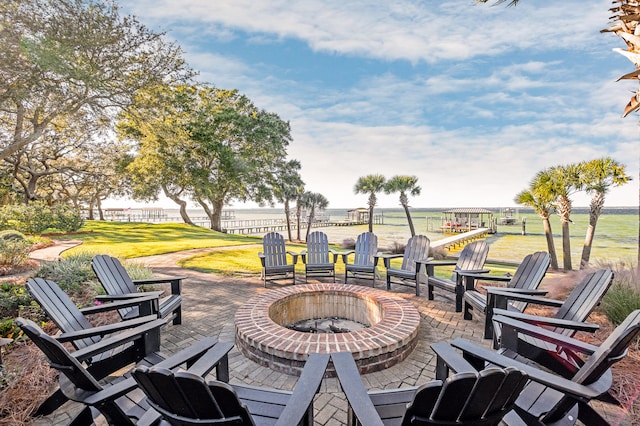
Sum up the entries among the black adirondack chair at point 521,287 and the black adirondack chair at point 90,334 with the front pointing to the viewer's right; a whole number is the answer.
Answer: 1

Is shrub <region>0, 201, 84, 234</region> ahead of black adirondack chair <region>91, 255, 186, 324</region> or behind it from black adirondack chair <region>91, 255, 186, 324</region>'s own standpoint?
behind

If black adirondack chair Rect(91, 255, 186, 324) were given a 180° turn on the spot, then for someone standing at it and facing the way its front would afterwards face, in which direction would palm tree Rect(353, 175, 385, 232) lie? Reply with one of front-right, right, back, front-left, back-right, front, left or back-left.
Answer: right

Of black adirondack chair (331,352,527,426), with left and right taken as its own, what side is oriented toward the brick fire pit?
front

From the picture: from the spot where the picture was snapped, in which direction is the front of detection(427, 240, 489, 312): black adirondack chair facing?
facing the viewer and to the left of the viewer

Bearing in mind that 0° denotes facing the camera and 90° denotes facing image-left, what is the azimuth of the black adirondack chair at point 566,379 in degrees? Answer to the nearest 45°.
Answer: approximately 135°

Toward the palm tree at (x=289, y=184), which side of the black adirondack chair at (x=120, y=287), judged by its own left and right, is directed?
left

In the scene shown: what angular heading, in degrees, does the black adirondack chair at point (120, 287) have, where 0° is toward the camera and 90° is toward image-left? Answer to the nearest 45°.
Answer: approximately 315°

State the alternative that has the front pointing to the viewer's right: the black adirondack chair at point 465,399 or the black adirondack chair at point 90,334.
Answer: the black adirondack chair at point 90,334

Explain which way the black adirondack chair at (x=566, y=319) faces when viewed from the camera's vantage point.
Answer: facing to the left of the viewer

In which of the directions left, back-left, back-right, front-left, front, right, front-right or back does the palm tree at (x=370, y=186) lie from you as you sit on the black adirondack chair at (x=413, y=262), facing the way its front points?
back-right

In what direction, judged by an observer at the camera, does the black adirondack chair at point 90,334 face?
facing to the right of the viewer

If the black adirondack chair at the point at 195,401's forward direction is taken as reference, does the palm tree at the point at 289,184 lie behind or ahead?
ahead

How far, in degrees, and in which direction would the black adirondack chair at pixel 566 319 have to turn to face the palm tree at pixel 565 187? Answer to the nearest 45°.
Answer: approximately 90° to its right

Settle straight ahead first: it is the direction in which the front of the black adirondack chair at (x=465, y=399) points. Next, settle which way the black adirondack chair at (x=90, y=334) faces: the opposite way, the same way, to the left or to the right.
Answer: to the right
